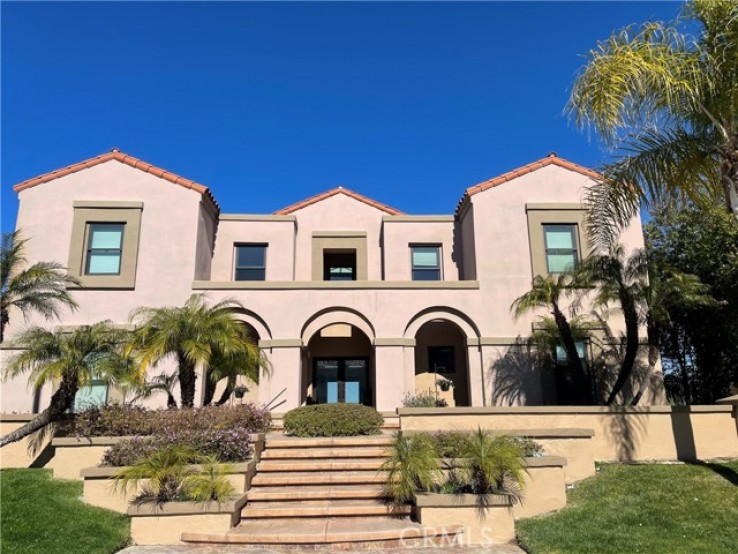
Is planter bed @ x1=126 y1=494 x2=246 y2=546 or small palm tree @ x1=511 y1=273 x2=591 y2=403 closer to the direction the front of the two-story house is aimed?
the planter bed

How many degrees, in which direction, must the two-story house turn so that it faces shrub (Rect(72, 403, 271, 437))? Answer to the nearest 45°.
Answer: approximately 45° to its right

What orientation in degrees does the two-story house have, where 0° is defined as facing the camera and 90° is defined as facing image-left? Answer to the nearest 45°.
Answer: approximately 0°

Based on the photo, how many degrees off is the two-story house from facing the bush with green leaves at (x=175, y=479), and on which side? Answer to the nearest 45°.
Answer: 0° — it already faces it

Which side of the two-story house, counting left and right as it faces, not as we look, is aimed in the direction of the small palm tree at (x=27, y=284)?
right

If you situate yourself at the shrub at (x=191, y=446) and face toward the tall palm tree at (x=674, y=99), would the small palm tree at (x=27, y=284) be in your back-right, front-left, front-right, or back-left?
back-left
